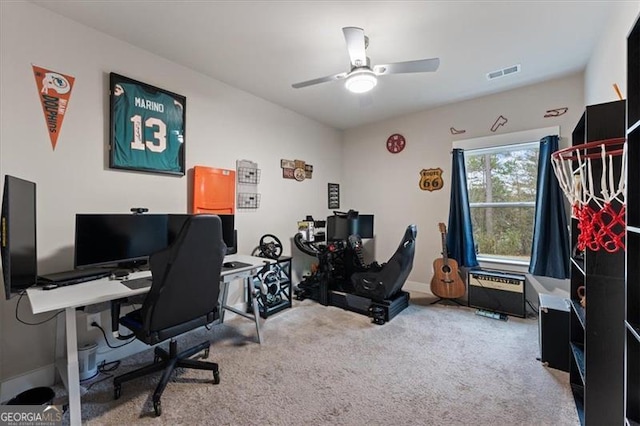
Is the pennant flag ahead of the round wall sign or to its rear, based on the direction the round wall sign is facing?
ahead

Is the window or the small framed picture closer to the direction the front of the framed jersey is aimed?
the window

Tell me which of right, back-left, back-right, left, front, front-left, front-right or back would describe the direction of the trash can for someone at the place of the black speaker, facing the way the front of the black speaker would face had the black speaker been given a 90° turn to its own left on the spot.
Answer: right

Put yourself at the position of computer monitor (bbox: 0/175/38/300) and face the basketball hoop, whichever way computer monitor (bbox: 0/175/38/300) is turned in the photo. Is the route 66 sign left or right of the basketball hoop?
left

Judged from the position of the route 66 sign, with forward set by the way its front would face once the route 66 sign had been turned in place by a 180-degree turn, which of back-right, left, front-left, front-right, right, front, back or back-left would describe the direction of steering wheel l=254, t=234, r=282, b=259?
back-left

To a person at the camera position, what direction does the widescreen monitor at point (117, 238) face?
facing the viewer and to the right of the viewer

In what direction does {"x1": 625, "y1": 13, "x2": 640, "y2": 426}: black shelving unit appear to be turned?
to the viewer's left

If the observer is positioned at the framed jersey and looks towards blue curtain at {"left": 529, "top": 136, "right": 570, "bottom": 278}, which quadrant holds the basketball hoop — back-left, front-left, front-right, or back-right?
front-right

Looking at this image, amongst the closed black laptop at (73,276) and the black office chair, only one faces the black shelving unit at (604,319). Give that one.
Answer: the closed black laptop

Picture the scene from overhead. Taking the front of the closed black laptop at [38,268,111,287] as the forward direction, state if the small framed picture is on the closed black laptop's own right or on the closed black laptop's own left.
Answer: on the closed black laptop's own left

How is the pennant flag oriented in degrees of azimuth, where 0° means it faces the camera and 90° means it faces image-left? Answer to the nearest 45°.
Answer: approximately 315°

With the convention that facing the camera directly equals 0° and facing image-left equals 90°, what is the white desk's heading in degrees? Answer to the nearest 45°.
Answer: approximately 315°

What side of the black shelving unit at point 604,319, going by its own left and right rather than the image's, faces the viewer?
left

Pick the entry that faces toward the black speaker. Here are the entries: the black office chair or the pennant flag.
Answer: the pennant flag

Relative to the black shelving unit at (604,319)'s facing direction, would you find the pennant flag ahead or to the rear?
ahead

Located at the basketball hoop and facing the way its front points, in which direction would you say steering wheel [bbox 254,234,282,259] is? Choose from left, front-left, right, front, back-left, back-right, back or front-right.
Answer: front
